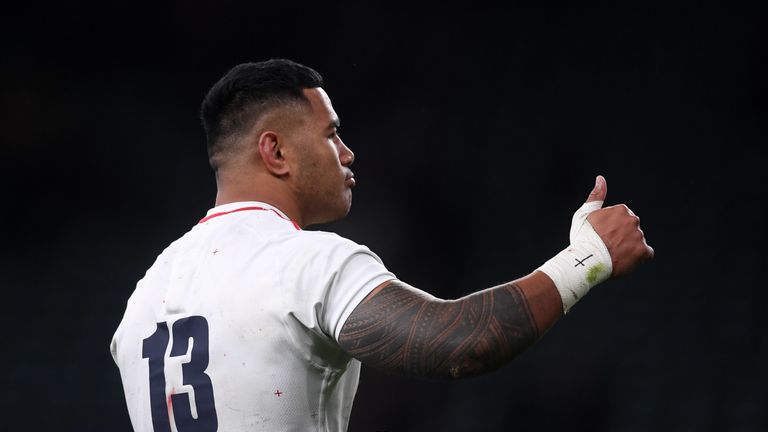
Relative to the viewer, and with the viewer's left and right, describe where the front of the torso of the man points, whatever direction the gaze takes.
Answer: facing away from the viewer and to the right of the viewer

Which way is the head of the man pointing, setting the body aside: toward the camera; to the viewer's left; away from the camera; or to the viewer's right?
to the viewer's right
